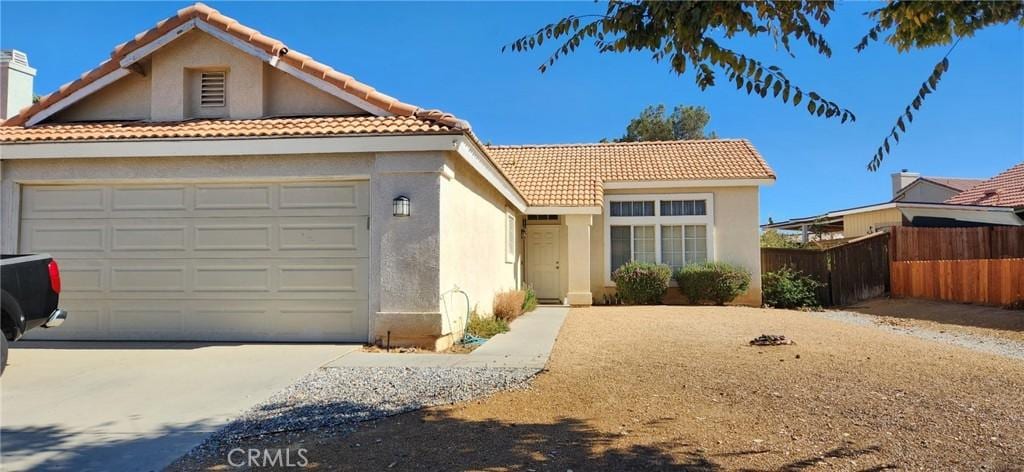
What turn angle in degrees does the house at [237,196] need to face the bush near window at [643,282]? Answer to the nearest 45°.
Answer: approximately 135° to its left

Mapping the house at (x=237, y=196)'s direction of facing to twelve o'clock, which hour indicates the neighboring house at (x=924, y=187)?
The neighboring house is roughly at 8 o'clock from the house.

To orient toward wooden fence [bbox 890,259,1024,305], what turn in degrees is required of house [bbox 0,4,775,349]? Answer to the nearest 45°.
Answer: approximately 90° to its left

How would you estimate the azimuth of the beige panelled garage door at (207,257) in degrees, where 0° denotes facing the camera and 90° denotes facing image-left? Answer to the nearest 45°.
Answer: approximately 0°

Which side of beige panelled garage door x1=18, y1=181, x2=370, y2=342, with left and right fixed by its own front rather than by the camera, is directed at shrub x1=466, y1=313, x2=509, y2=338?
left

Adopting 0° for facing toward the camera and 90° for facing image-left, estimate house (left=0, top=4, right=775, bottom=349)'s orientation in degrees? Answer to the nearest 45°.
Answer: approximately 0°
